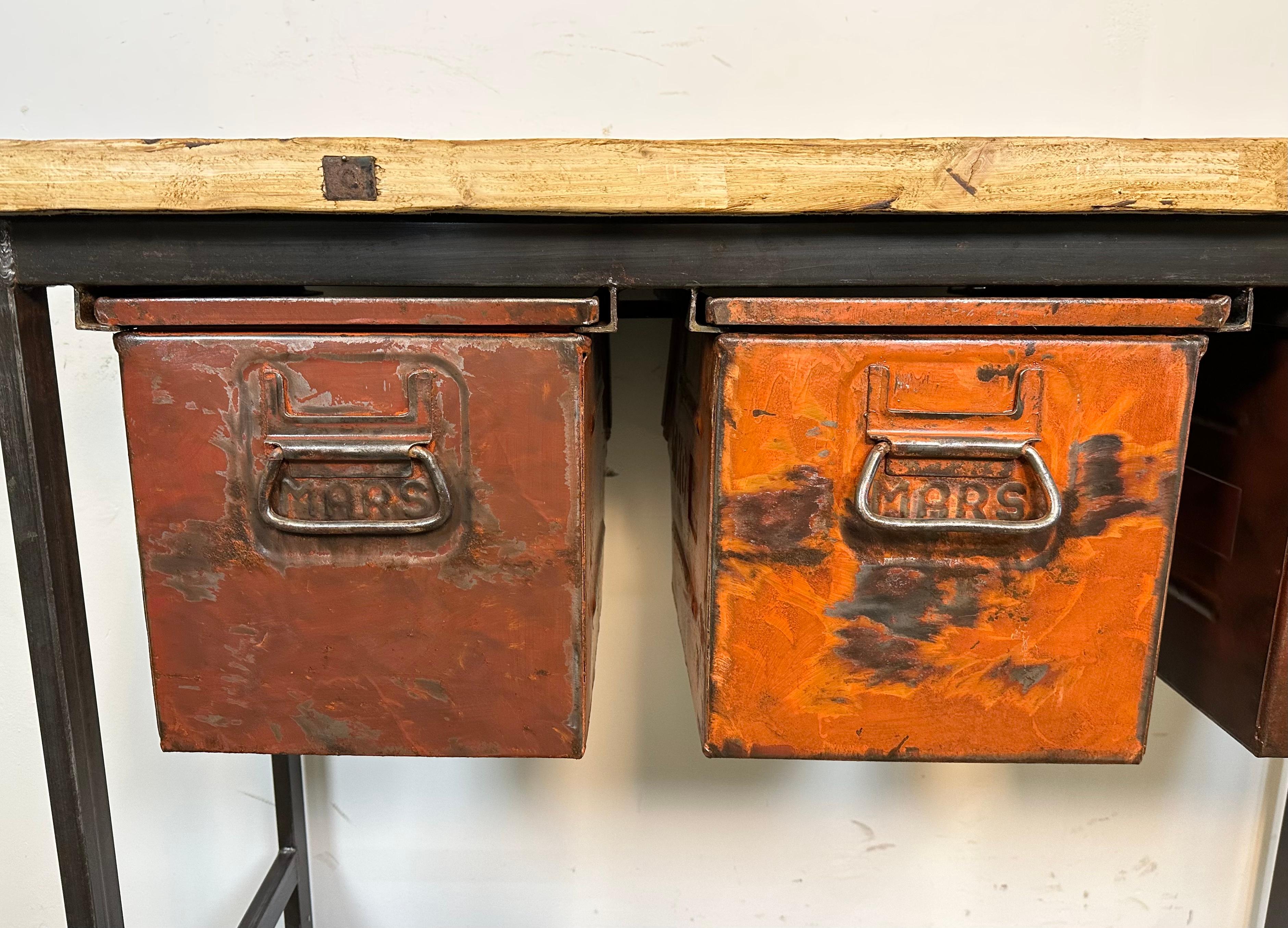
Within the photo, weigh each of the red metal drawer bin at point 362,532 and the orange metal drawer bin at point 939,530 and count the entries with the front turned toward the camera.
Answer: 2

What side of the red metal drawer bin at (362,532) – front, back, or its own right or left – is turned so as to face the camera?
front

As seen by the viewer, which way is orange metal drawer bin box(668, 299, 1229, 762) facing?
toward the camera
